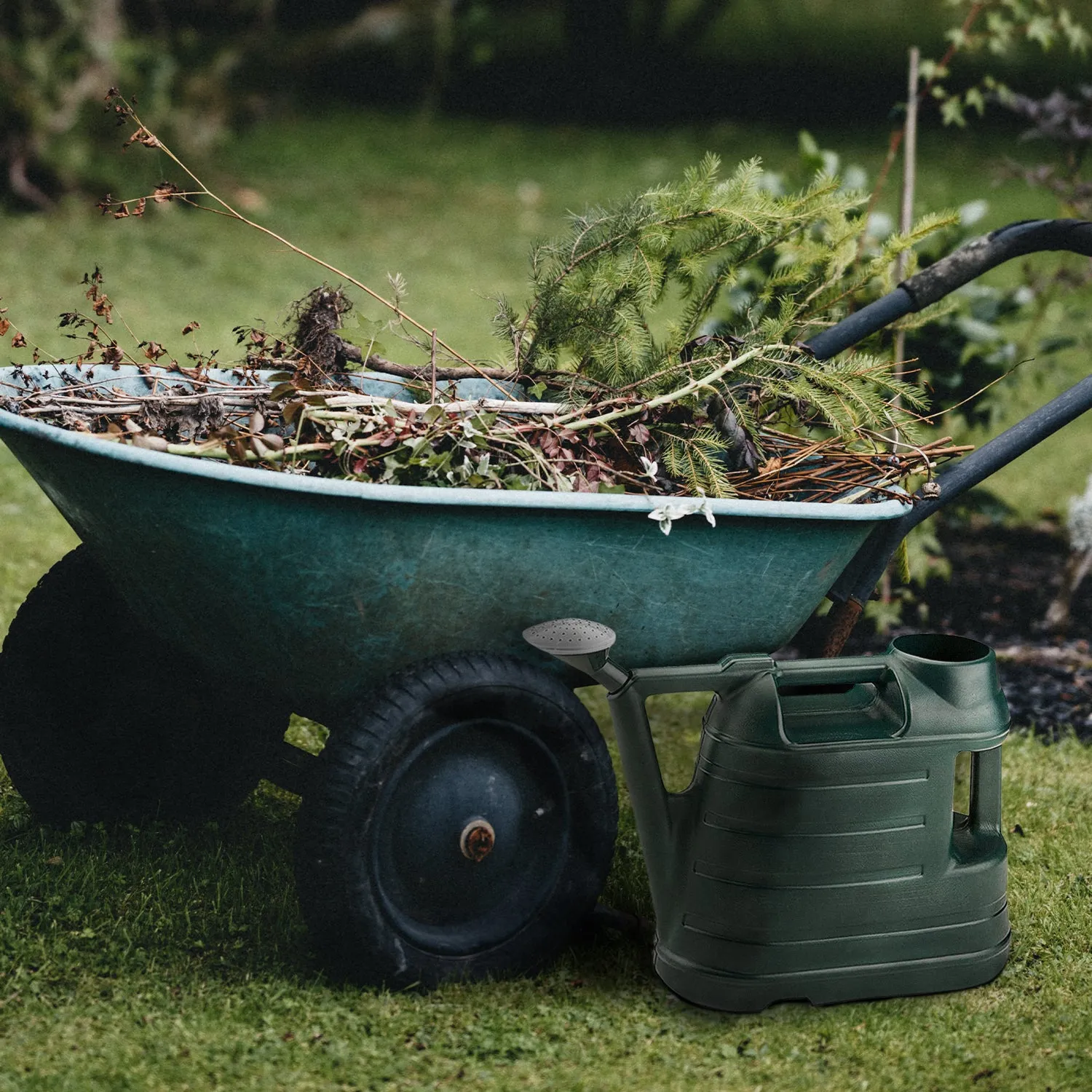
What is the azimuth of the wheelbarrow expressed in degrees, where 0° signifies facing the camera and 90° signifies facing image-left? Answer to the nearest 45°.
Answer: approximately 45°
